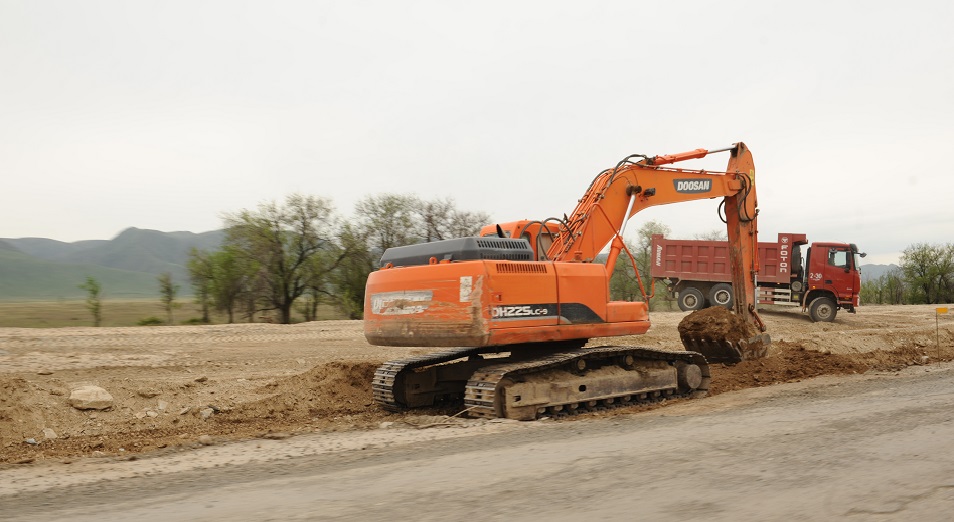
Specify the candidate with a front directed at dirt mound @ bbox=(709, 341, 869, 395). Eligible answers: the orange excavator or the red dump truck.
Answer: the orange excavator

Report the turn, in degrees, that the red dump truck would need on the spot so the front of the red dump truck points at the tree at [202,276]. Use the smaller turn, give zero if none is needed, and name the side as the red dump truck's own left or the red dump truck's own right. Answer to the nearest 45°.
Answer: approximately 180°

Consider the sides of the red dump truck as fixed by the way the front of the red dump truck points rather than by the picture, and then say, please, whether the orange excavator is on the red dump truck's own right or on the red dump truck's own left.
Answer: on the red dump truck's own right

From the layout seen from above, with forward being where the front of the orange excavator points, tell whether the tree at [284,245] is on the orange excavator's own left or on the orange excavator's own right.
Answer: on the orange excavator's own left

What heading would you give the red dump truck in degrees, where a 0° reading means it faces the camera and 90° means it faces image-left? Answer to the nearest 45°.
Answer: approximately 270°

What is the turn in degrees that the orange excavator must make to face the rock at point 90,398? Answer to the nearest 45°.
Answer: approximately 135° to its left

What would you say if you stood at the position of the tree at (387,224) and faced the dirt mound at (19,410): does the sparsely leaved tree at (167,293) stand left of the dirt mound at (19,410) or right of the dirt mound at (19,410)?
right

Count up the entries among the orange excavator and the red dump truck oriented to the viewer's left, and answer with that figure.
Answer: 0

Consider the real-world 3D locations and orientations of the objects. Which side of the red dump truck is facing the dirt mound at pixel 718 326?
right

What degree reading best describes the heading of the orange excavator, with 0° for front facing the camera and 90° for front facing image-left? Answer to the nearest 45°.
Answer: approximately 225°

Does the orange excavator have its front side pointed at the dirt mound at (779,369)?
yes

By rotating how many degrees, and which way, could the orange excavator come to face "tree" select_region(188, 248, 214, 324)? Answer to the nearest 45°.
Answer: approximately 90° to its left

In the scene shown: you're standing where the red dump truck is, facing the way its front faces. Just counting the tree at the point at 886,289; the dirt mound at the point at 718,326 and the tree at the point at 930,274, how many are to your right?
1
